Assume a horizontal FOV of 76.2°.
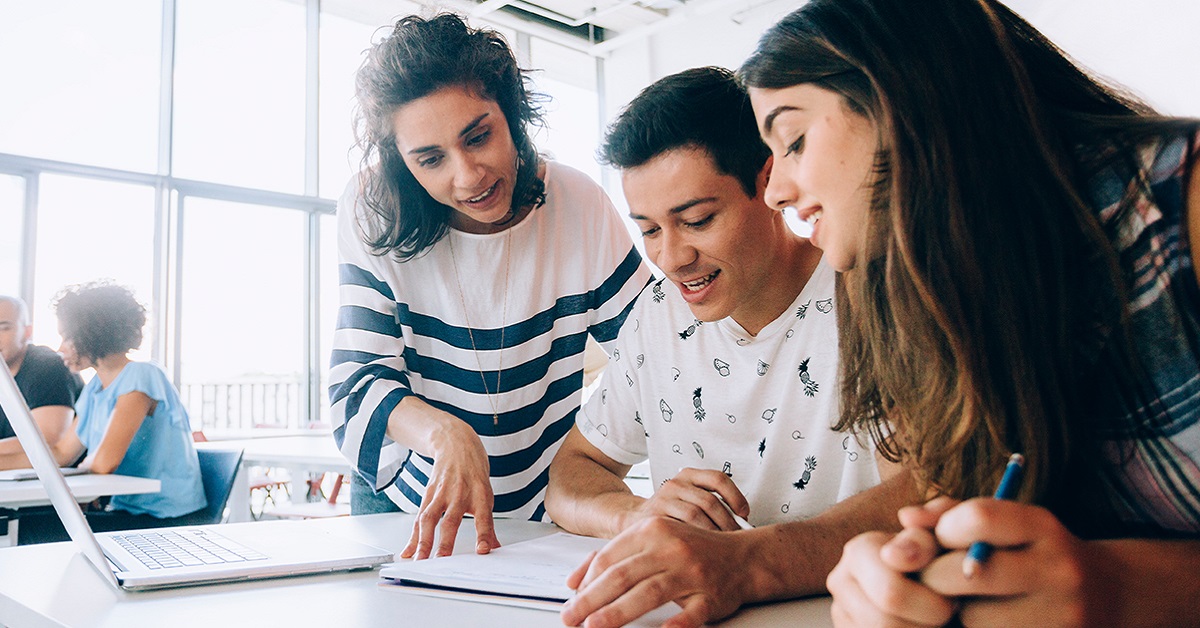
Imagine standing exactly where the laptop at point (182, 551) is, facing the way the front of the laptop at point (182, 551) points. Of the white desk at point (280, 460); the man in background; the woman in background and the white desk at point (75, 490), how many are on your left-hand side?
4

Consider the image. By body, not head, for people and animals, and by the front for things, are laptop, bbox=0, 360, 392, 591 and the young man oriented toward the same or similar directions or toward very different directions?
very different directions

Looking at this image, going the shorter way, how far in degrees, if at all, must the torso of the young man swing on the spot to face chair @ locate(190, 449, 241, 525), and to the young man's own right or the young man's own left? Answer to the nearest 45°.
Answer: approximately 90° to the young man's own right

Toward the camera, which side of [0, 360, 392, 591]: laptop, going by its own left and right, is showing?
right

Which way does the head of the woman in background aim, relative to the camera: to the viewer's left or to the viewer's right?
to the viewer's left

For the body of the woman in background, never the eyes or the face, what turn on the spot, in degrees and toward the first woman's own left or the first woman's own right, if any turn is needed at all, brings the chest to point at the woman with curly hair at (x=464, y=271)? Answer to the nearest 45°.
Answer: approximately 90° to the first woman's own left

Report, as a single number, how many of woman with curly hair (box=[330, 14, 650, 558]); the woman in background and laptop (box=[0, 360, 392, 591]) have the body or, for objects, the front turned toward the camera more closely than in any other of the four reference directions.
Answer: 1

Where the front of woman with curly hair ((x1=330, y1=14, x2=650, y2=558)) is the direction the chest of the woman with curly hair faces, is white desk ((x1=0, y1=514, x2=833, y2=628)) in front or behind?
in front

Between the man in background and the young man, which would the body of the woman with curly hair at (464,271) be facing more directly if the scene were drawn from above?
the young man

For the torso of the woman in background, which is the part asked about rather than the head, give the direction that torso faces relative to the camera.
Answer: to the viewer's left

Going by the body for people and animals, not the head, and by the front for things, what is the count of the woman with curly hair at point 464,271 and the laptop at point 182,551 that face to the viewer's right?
1

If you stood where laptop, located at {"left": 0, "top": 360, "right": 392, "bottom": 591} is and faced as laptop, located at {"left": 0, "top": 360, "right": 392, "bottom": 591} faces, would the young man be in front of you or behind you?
in front

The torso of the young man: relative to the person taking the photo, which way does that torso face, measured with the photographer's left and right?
facing the viewer and to the left of the viewer

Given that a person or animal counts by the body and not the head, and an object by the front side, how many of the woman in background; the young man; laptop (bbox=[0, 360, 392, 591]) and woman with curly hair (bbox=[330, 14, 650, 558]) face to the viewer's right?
1

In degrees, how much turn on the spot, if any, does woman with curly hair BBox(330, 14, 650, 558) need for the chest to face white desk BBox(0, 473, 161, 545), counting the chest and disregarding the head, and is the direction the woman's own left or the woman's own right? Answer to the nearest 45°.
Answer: approximately 135° to the woman's own right

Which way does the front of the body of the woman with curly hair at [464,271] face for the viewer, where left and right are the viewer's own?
facing the viewer
